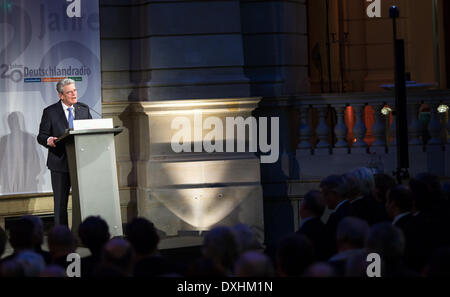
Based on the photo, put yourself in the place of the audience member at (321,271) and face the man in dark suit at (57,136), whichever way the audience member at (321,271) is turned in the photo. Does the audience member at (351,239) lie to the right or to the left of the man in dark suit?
right

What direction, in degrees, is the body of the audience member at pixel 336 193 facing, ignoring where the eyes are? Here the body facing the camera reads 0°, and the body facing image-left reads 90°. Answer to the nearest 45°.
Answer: approximately 90°

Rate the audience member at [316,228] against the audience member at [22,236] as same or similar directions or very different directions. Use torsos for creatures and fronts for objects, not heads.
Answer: same or similar directions

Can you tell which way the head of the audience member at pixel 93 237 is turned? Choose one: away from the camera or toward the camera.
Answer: away from the camera

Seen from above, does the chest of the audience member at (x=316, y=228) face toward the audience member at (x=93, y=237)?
no

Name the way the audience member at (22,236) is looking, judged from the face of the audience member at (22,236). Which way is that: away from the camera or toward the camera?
away from the camera

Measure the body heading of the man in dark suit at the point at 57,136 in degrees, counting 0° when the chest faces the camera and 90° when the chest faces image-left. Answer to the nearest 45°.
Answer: approximately 315°

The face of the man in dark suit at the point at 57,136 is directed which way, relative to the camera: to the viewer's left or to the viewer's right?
to the viewer's right

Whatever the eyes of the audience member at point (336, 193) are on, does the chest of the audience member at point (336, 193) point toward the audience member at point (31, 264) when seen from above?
no

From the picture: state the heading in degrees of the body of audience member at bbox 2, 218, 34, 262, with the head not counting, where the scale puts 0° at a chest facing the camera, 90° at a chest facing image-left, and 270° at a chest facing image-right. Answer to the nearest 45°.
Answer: approximately 180°

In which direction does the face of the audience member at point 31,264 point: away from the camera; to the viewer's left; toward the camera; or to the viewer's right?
away from the camera

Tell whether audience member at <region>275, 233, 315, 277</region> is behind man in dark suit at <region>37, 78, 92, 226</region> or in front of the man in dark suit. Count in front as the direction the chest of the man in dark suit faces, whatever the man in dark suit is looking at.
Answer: in front

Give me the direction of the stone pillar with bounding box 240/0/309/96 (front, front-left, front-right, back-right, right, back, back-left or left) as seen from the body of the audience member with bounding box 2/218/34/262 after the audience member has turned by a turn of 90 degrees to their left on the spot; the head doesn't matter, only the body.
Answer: back-right

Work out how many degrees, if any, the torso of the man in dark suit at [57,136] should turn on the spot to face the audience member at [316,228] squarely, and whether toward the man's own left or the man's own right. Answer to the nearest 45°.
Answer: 0° — they already face them
